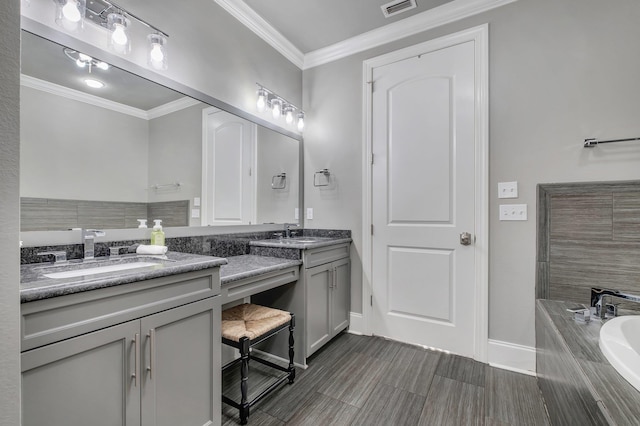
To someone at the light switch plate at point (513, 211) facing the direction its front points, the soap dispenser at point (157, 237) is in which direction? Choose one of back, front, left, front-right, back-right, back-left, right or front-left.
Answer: front-right

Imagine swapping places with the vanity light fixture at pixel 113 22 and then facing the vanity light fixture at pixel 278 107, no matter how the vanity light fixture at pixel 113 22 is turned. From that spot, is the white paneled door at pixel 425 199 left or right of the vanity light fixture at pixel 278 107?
right

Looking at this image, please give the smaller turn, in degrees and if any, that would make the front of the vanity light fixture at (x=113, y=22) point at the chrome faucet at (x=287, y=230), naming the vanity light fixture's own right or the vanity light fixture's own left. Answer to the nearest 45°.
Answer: approximately 90° to the vanity light fixture's own left

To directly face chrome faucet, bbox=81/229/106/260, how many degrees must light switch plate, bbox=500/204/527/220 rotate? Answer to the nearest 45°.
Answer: approximately 45° to its right

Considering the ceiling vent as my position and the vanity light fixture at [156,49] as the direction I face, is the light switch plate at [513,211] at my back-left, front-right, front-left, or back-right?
back-left

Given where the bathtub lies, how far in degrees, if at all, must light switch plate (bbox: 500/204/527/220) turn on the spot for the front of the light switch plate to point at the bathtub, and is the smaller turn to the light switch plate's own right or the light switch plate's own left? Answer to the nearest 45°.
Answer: approximately 45° to the light switch plate's own left

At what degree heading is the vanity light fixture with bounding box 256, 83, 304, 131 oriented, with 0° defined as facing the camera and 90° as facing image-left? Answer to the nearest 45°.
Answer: approximately 315°

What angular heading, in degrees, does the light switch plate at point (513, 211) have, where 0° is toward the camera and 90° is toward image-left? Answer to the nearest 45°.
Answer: approximately 0°

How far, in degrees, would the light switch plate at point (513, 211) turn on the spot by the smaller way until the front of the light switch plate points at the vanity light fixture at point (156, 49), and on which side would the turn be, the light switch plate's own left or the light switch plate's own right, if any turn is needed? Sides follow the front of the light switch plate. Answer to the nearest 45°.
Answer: approximately 45° to the light switch plate's own right

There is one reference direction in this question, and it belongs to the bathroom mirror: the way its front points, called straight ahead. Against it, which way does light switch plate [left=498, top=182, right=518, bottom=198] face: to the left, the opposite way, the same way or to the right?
to the right
